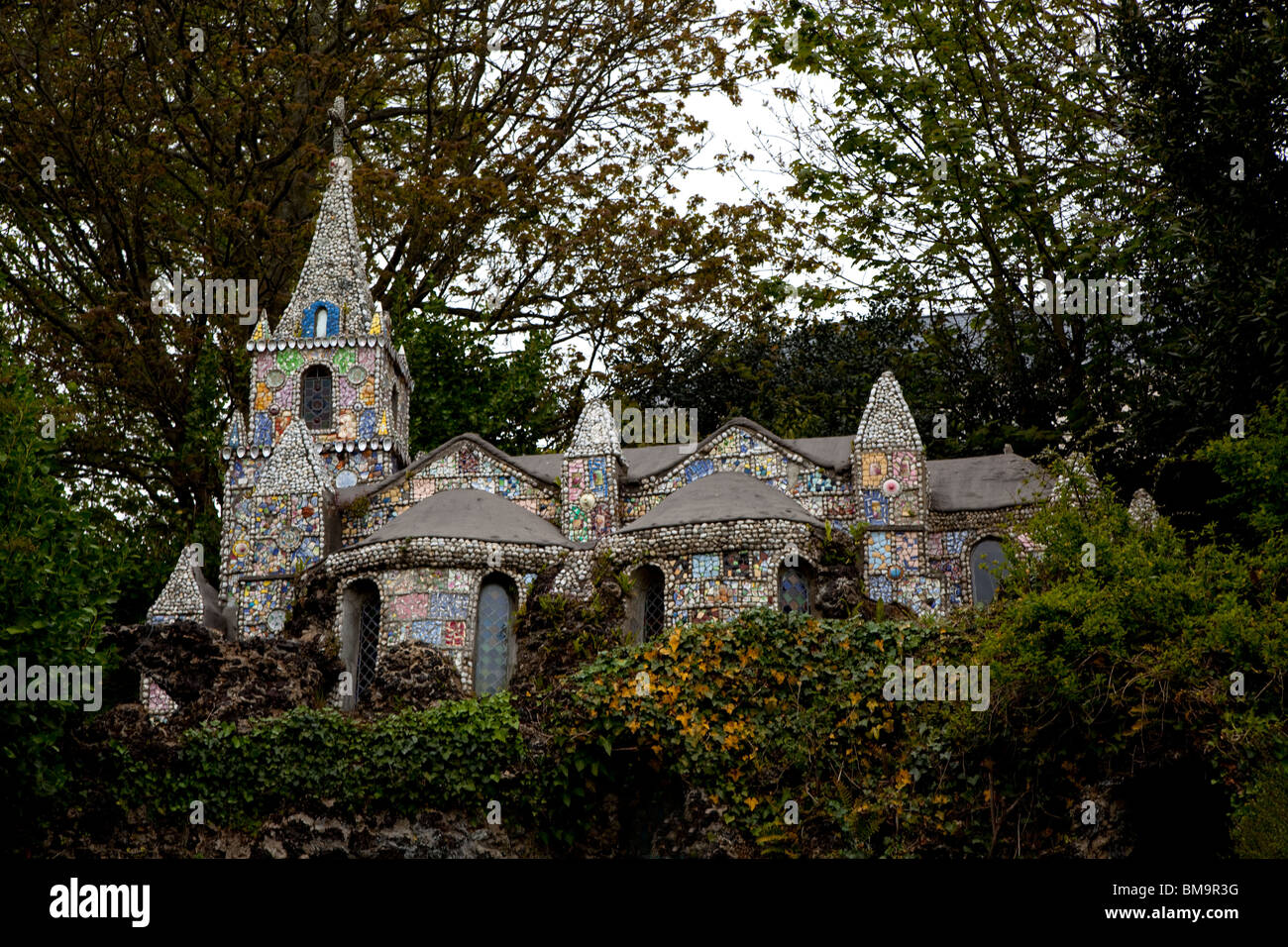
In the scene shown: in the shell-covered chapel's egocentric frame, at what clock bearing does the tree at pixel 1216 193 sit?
The tree is roughly at 7 o'clock from the shell-covered chapel.

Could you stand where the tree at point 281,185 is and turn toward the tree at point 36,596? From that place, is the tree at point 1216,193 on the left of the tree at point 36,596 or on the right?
left

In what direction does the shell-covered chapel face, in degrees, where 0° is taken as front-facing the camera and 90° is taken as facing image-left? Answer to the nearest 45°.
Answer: approximately 90°
